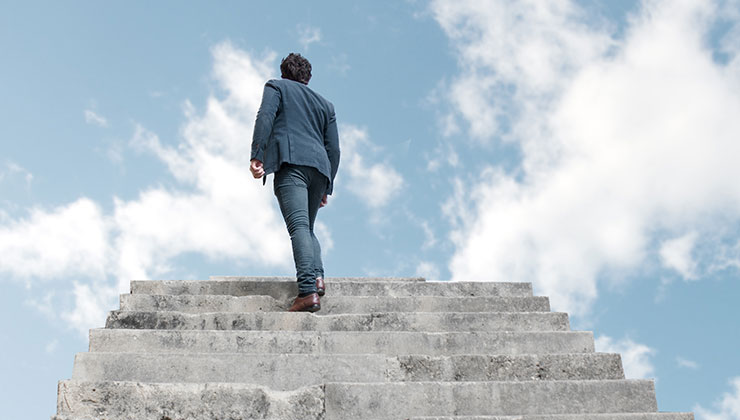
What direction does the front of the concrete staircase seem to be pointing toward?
toward the camera

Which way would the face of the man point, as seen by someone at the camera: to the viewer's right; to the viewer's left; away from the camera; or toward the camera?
away from the camera

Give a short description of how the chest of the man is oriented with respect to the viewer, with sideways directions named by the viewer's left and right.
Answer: facing away from the viewer and to the left of the viewer
